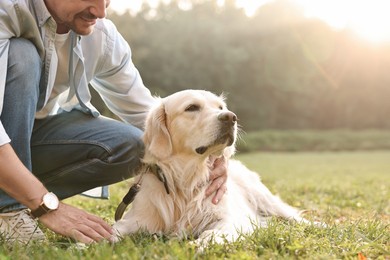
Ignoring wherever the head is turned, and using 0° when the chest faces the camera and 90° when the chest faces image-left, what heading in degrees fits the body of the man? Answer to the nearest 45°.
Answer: approximately 315°

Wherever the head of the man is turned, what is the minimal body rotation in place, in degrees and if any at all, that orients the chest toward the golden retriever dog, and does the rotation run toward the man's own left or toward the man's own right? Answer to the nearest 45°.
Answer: approximately 45° to the man's own left
